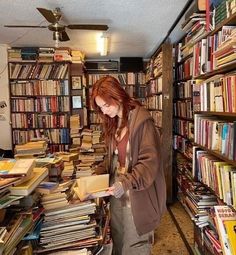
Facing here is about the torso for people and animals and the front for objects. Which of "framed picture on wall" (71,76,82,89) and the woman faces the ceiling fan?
the framed picture on wall

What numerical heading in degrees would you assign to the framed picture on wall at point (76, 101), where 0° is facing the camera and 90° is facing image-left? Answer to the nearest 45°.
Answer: approximately 0°

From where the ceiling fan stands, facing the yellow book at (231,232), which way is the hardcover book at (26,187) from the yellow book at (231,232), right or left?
right

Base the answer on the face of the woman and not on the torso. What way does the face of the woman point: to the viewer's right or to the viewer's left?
to the viewer's left

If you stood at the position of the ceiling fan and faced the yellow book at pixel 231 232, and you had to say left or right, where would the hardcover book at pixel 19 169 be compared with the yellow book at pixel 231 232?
right

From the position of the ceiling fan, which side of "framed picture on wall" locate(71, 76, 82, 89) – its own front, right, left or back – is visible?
front

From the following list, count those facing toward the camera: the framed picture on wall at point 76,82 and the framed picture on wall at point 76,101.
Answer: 2

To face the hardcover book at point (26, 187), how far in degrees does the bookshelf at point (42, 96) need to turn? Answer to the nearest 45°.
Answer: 0° — it already faces it

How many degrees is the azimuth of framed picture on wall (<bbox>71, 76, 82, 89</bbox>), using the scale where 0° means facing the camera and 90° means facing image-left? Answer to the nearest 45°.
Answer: approximately 0°

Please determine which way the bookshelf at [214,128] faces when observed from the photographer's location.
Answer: facing the viewer and to the left of the viewer

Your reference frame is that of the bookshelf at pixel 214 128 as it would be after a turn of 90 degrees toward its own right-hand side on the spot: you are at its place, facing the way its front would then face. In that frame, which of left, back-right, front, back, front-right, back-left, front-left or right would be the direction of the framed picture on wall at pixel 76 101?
front

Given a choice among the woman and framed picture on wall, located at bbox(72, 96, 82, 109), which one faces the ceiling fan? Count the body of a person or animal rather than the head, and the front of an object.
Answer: the framed picture on wall

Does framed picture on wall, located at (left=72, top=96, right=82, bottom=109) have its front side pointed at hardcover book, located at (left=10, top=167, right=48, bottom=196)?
yes

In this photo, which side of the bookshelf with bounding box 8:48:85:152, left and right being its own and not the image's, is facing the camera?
front

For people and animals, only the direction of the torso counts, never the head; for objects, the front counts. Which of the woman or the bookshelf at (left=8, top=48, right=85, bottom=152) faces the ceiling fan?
the bookshelf
